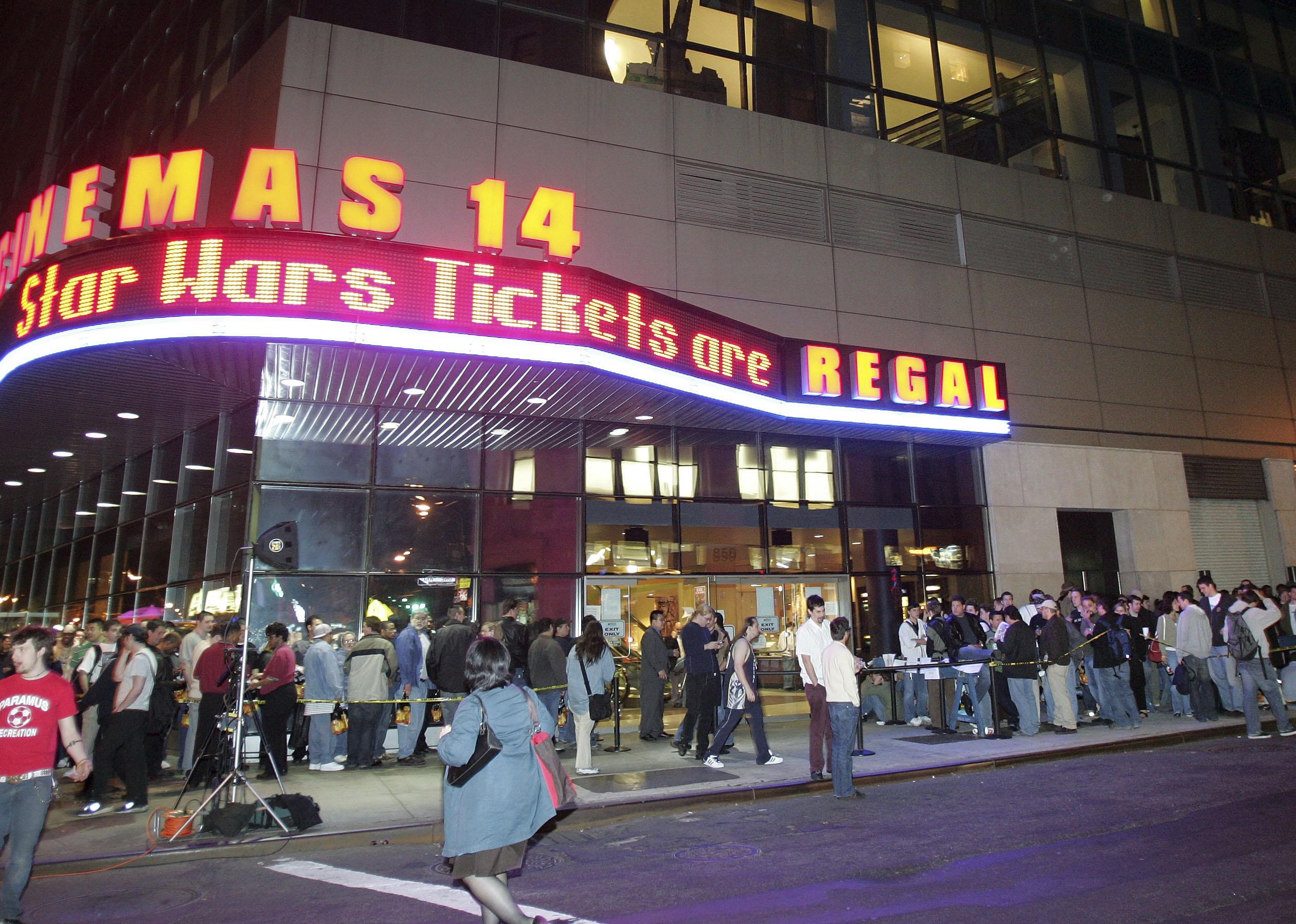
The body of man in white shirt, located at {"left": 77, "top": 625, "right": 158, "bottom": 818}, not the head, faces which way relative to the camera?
to the viewer's left

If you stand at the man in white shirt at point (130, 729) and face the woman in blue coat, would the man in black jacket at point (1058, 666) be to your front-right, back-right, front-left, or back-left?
front-left

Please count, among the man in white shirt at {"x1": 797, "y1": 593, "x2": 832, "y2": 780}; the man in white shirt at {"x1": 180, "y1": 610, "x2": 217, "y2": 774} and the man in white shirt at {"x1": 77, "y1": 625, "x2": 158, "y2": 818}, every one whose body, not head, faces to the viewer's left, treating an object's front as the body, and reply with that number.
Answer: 1

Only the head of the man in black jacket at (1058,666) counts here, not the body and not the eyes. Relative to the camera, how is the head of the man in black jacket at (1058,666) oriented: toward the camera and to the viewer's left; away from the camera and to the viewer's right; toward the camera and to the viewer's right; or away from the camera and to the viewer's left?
toward the camera and to the viewer's left

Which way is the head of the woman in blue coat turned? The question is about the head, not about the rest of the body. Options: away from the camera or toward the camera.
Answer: away from the camera

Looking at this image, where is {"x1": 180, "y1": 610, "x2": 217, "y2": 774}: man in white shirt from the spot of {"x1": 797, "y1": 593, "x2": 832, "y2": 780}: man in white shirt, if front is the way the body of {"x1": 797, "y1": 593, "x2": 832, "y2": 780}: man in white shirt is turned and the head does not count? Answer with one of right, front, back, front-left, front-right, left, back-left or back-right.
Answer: back-right

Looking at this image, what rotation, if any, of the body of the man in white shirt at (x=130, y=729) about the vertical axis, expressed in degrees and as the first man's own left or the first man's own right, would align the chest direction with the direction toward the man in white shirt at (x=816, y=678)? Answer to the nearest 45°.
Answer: approximately 135° to the first man's own left

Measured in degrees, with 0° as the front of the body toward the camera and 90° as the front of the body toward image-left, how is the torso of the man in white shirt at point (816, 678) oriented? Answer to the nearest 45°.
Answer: approximately 315°

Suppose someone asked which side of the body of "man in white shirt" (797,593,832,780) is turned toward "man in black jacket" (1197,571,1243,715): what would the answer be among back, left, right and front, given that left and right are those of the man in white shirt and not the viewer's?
left

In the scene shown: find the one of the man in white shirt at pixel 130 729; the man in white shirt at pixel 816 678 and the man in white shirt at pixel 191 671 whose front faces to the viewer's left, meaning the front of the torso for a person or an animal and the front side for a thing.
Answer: the man in white shirt at pixel 130 729

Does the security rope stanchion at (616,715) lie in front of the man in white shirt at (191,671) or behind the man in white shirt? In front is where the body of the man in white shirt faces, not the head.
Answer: in front

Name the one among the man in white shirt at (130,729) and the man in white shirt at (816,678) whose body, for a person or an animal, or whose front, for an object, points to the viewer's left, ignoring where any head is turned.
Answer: the man in white shirt at (130,729)

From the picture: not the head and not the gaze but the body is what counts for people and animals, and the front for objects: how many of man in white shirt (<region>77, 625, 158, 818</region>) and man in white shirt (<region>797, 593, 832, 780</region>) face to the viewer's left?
1

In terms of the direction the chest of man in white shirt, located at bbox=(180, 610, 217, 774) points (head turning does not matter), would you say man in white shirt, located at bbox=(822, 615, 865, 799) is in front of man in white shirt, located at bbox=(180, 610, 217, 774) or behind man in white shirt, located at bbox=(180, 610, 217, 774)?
in front

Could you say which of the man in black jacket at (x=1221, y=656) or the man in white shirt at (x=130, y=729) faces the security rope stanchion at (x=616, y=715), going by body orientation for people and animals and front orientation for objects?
the man in black jacket

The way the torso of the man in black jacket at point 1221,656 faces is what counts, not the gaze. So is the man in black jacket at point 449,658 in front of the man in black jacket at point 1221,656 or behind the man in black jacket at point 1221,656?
in front
